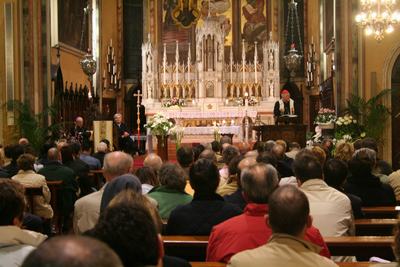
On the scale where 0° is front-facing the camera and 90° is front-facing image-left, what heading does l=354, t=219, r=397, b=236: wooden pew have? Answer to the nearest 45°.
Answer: approximately 180°

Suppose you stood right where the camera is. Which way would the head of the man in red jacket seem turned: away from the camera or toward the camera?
away from the camera

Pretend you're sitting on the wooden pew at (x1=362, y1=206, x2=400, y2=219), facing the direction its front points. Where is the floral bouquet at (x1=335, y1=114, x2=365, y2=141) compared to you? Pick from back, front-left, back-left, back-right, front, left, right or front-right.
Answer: front

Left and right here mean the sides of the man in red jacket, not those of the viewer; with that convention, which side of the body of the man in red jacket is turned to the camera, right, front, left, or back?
back

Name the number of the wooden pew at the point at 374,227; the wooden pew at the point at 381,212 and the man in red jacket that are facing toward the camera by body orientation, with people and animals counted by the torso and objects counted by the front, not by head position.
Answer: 0

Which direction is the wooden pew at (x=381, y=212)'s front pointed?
away from the camera

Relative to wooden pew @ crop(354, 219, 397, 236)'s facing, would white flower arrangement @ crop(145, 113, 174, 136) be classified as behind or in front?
in front

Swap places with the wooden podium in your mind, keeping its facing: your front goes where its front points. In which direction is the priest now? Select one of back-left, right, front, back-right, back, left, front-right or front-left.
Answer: back

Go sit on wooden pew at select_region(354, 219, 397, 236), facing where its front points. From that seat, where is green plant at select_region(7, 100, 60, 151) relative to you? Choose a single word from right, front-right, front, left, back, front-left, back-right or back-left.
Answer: front-left

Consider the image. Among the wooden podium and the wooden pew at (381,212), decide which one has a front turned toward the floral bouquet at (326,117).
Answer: the wooden pew

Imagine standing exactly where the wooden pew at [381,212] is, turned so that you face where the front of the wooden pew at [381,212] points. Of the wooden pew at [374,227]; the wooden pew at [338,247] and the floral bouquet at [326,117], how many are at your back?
2

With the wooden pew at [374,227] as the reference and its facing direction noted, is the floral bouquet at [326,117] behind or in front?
in front

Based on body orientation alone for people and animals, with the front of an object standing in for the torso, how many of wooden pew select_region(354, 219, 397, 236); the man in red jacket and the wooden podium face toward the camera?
1

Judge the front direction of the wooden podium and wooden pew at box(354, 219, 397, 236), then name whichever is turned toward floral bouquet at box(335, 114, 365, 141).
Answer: the wooden pew

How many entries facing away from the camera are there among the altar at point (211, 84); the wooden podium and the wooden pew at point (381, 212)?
1

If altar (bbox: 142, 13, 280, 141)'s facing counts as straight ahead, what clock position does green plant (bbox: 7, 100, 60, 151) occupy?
The green plant is roughly at 1 o'clock from the altar.

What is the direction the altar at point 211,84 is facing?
toward the camera
